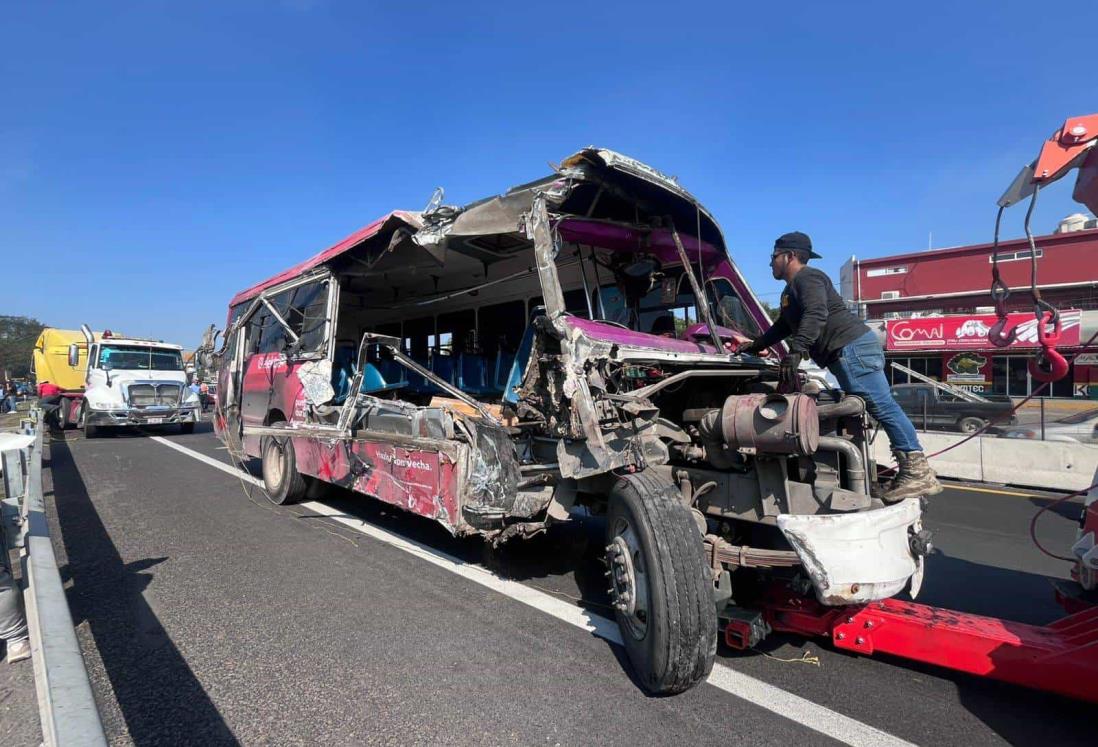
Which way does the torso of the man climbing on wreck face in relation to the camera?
to the viewer's left

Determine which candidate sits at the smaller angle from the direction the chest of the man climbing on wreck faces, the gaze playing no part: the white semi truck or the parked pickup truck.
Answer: the white semi truck

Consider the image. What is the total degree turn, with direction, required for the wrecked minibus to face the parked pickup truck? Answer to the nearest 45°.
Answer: approximately 90° to its left

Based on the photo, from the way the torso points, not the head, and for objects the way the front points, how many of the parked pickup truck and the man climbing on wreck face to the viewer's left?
2

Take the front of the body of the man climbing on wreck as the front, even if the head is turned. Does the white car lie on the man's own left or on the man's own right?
on the man's own right

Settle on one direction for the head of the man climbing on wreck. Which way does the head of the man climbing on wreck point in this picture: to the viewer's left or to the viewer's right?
to the viewer's left

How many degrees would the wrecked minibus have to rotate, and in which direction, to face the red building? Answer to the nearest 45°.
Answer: approximately 90° to its left

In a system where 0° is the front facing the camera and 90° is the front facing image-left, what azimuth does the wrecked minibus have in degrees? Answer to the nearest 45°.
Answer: approximately 315°

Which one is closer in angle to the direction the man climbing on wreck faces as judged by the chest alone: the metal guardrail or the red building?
the metal guardrail

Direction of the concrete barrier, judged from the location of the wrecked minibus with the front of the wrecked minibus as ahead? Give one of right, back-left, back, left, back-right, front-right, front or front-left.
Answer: left

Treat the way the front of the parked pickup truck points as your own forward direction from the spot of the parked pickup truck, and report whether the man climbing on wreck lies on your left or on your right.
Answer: on your left
